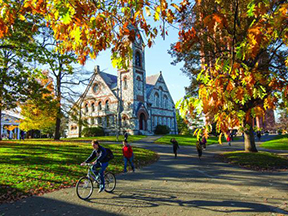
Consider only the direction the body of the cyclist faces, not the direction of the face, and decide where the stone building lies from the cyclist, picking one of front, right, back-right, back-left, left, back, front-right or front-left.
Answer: back-right

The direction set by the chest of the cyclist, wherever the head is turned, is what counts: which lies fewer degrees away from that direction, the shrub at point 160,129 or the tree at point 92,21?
the tree

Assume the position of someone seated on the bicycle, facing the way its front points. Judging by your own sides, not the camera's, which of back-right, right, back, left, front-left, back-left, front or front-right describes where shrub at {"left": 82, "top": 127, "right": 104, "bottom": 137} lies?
back-right

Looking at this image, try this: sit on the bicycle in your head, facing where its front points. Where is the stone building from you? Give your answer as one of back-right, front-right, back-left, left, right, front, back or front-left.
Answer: back-right

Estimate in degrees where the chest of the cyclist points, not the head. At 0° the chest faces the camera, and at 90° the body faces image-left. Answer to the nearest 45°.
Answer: approximately 45°

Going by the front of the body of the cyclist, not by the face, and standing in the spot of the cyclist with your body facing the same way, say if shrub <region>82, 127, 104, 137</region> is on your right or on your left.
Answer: on your right

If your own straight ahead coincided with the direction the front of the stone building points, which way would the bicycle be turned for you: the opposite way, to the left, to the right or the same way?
to the right

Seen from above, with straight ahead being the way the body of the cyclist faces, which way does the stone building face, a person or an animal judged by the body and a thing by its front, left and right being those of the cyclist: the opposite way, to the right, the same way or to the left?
to the left

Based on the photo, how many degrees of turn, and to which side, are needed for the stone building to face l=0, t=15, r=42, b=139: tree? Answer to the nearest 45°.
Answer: approximately 45° to its right

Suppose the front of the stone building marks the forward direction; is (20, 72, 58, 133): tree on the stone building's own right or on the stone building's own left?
on the stone building's own right

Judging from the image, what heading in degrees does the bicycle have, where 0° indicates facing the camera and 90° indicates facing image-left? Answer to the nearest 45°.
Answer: approximately 45°

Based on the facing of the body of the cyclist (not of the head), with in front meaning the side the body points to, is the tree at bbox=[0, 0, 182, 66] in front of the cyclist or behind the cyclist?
in front

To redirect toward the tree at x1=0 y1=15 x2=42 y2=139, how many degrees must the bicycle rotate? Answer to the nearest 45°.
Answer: approximately 90° to its right
